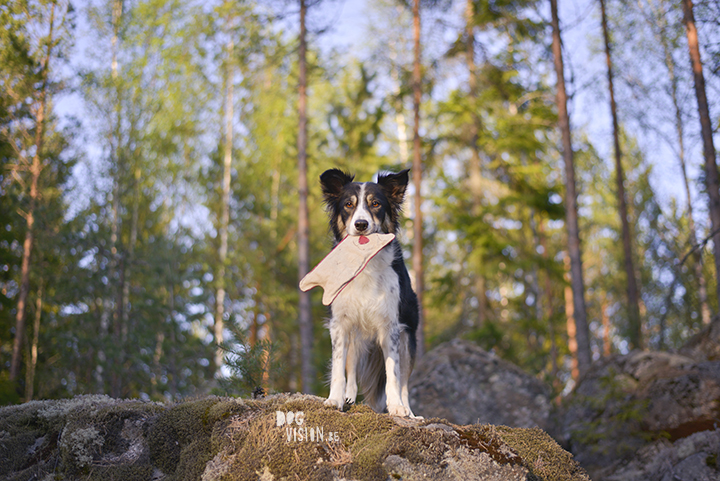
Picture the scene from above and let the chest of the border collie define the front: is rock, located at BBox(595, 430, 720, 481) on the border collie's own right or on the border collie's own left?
on the border collie's own left

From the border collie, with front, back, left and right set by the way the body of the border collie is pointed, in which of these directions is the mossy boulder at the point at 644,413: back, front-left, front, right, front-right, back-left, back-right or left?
back-left

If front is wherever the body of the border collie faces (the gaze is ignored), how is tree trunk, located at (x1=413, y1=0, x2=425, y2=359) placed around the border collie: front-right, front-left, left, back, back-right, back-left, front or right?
back

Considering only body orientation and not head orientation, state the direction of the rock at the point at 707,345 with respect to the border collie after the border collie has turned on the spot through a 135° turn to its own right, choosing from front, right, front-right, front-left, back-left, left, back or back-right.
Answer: right

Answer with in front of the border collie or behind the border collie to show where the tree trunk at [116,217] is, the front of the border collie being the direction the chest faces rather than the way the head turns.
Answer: behind

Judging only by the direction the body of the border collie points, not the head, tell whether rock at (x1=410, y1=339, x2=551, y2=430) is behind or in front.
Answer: behind

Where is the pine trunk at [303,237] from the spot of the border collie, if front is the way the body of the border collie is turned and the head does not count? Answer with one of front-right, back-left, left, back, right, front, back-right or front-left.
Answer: back

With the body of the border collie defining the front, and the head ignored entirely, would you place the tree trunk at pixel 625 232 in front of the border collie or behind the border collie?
behind

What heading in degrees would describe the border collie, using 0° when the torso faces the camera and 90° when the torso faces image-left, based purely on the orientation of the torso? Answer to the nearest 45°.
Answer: approximately 0°
